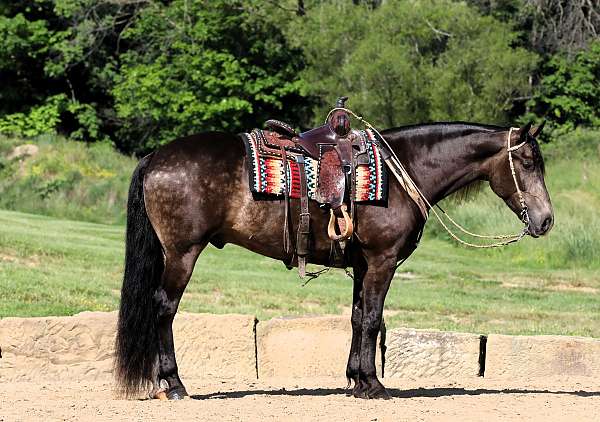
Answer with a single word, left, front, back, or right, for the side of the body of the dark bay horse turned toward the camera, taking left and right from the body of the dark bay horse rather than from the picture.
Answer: right

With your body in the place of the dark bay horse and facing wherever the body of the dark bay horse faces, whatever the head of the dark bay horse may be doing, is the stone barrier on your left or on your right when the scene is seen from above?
on your left
